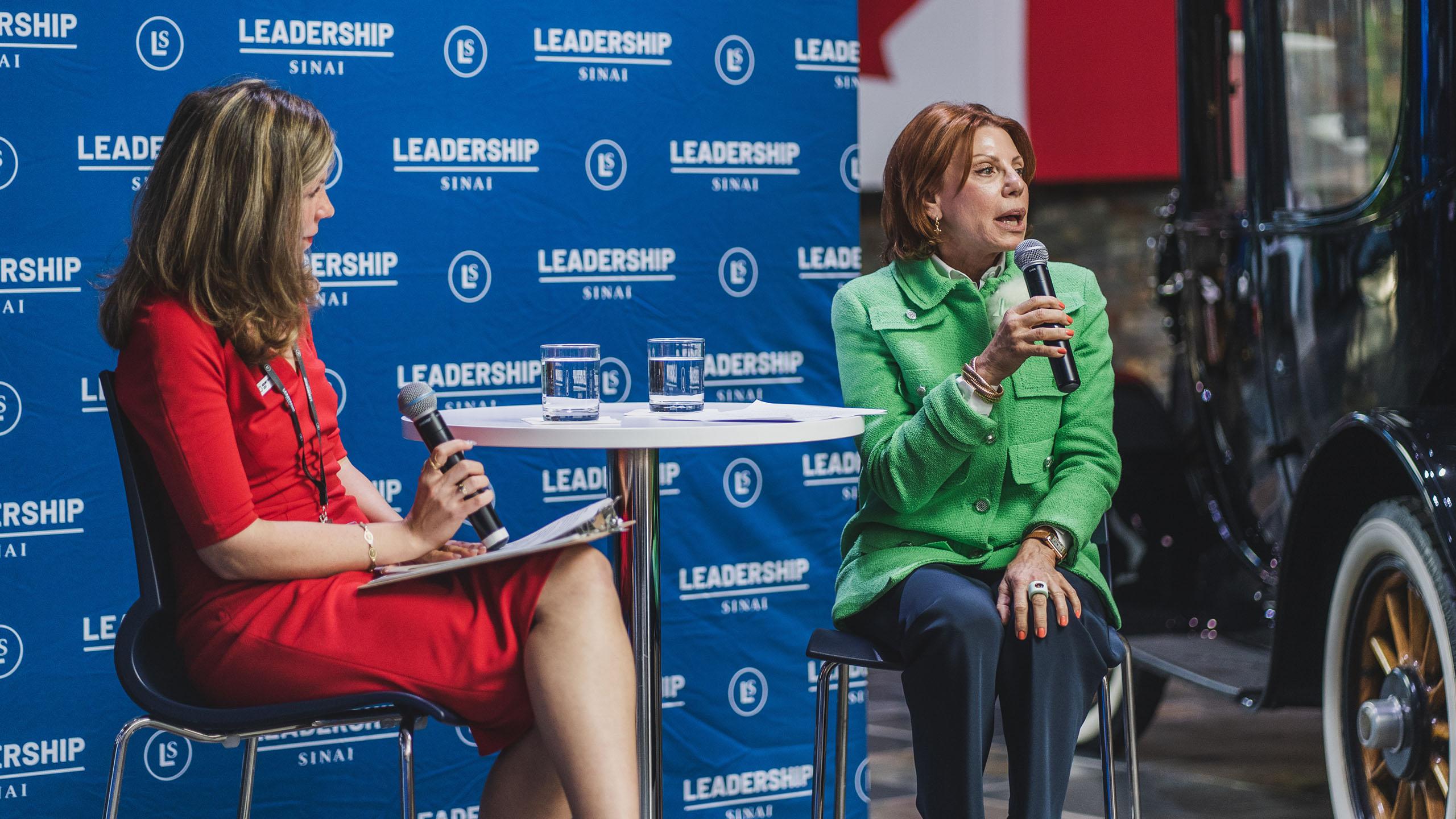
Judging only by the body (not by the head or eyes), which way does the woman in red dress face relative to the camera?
to the viewer's right

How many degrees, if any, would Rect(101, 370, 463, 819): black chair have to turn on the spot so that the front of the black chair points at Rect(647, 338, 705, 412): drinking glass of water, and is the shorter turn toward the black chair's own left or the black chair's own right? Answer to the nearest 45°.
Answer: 0° — it already faces it

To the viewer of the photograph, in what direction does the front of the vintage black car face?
facing away from the viewer and to the left of the viewer

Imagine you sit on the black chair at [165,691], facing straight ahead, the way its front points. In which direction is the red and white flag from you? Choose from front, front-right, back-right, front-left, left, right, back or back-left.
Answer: front-left

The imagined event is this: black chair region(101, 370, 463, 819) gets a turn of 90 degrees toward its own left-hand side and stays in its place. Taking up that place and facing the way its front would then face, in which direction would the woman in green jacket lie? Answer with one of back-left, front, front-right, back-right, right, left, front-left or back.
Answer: right

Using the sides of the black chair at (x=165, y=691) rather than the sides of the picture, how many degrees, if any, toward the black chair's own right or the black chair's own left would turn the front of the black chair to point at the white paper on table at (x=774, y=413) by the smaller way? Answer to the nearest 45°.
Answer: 0° — it already faces it

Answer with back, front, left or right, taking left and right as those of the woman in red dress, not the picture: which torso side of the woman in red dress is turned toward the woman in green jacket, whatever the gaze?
front

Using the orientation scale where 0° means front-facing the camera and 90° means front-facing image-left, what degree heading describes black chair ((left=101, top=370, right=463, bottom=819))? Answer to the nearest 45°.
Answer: approximately 270°

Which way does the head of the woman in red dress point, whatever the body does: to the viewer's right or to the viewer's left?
to the viewer's right

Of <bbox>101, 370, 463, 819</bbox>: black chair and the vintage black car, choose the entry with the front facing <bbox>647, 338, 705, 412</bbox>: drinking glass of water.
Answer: the black chair

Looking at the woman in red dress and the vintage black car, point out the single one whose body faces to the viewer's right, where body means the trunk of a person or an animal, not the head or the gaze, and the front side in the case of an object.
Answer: the woman in red dress

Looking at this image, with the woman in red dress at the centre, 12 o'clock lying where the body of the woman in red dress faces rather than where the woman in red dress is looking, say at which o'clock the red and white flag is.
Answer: The red and white flag is roughly at 10 o'clock from the woman in red dress.
